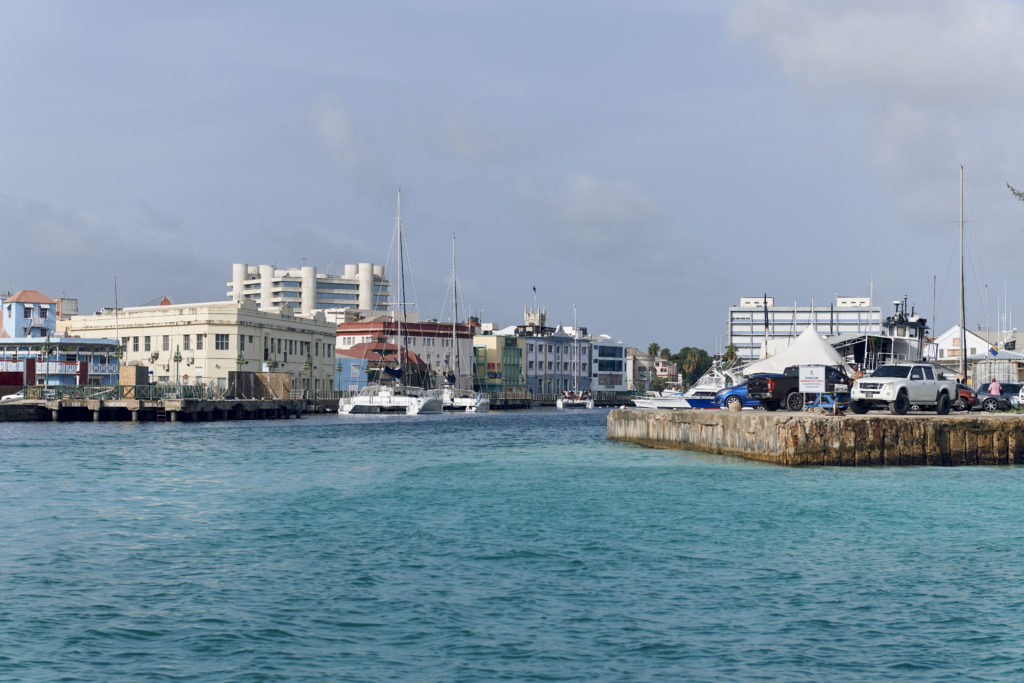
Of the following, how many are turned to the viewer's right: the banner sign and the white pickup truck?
0

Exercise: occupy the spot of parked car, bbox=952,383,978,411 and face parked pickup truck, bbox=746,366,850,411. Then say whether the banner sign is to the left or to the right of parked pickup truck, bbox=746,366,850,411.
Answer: left

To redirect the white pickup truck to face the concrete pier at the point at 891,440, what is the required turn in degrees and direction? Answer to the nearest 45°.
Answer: approximately 45° to its left

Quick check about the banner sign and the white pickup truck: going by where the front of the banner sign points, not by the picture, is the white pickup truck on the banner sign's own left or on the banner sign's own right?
on the banner sign's own left

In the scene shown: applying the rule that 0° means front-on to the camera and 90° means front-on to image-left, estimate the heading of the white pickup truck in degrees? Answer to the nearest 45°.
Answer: approximately 45°

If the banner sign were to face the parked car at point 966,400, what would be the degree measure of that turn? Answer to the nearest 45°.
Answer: approximately 135° to its left

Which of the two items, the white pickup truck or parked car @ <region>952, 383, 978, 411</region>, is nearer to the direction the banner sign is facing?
the white pickup truck

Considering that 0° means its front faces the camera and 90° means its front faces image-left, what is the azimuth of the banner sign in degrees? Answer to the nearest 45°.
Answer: approximately 0°

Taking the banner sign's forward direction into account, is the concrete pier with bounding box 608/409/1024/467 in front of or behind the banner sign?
in front

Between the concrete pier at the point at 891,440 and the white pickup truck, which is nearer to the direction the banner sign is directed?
the concrete pier
